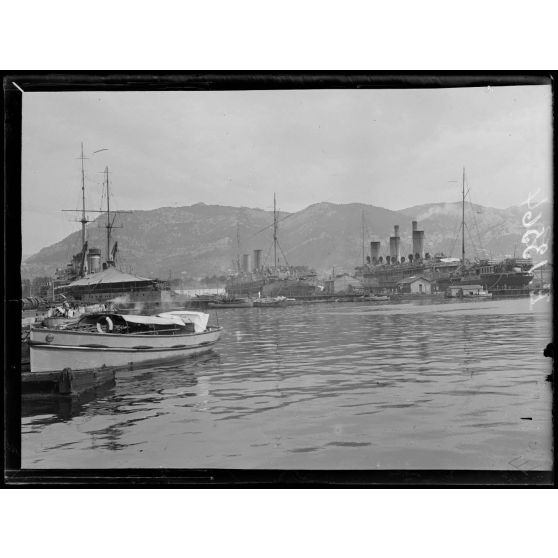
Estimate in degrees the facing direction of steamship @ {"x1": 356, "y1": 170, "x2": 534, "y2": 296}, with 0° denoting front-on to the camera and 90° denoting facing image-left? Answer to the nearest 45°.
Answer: approximately 315°

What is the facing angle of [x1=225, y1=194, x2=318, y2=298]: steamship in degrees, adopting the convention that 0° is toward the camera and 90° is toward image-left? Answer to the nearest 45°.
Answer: approximately 315°

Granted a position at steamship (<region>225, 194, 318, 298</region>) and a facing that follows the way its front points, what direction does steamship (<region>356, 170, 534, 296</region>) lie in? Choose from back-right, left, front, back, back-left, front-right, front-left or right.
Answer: front-left

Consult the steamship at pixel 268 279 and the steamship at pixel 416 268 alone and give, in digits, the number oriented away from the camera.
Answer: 0

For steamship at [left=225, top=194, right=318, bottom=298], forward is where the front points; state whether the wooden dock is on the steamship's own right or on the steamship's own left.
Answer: on the steamship's own right

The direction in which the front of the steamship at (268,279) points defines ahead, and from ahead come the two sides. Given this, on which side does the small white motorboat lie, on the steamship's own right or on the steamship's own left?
on the steamship's own right

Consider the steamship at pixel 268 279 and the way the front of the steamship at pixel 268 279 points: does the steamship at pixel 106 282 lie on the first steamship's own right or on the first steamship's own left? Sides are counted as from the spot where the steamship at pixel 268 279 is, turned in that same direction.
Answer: on the first steamship's own right

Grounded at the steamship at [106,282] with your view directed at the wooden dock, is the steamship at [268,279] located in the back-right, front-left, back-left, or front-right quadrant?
back-left

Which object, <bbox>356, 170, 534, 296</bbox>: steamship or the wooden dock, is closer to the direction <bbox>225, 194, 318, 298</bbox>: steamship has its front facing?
the steamship
